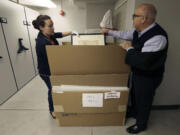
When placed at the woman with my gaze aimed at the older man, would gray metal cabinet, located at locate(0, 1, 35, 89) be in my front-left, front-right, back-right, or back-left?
back-left

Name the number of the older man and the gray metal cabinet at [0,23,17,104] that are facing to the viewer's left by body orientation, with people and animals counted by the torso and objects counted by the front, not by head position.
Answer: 1

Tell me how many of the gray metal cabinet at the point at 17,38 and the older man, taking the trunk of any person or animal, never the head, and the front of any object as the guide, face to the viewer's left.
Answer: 1

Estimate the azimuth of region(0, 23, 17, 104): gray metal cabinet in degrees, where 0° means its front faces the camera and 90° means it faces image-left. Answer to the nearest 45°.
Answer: approximately 315°

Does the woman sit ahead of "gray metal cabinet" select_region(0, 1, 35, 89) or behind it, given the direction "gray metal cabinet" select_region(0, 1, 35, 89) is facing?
ahead

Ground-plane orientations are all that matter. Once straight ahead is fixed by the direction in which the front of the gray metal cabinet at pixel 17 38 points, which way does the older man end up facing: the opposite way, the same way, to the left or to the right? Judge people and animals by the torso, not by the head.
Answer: the opposite way

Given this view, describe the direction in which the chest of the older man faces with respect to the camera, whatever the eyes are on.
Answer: to the viewer's left

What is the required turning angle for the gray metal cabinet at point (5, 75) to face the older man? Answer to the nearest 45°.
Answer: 0° — it already faces them

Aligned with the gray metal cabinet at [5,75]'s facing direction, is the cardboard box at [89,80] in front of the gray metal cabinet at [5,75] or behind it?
in front

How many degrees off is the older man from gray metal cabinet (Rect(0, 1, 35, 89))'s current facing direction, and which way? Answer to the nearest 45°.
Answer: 0° — it already faces them

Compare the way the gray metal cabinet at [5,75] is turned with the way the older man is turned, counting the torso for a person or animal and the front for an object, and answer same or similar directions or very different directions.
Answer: very different directions

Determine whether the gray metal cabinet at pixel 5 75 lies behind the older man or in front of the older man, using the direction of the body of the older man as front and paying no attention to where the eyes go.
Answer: in front

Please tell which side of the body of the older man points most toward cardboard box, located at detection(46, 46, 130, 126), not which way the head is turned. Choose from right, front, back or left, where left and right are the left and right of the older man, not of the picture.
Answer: front
